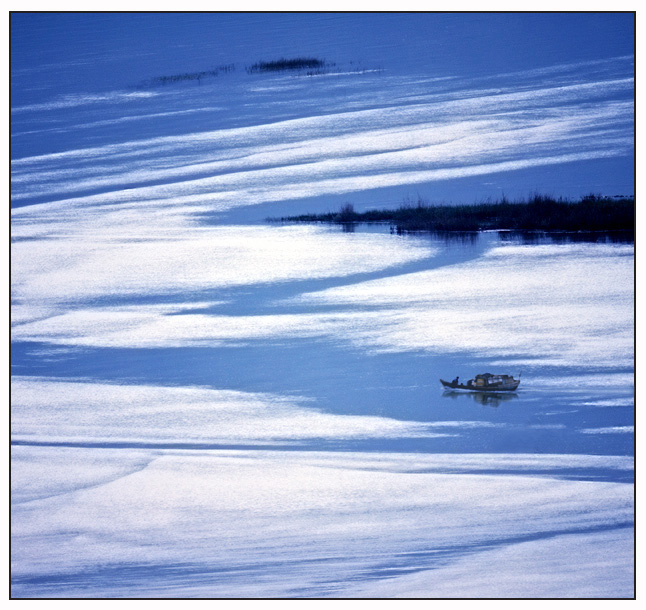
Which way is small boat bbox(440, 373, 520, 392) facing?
to the viewer's left
